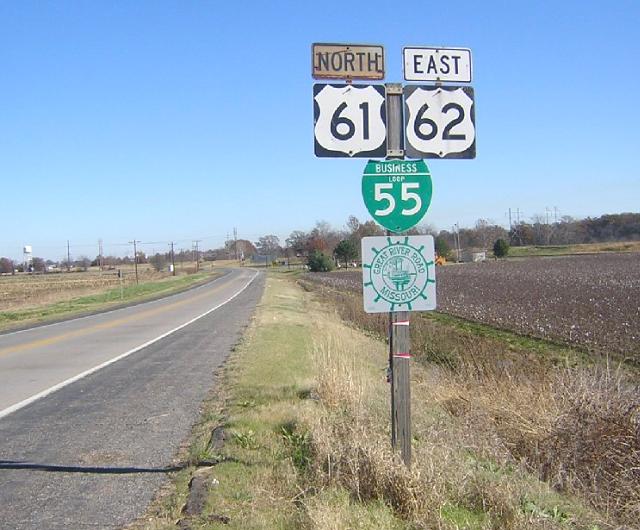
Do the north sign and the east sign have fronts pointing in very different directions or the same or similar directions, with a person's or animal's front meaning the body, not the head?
same or similar directions

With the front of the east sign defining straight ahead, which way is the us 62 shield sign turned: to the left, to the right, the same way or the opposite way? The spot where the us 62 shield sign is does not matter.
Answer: the same way

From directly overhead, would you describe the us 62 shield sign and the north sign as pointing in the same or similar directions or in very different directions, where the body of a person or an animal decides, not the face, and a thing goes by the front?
same or similar directions

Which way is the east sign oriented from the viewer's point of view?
toward the camera

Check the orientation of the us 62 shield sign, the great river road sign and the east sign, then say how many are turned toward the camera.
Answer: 3

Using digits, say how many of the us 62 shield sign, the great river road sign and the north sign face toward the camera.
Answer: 3

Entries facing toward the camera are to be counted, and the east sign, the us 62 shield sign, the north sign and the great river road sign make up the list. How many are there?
4

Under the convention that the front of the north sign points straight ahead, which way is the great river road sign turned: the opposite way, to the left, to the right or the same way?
the same way

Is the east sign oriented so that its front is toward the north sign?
no

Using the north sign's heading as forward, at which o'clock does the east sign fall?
The east sign is roughly at 9 o'clock from the north sign.

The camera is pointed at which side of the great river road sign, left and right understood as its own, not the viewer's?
front

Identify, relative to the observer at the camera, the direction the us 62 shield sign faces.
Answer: facing the viewer

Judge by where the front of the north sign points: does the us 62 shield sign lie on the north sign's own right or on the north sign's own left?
on the north sign's own left
